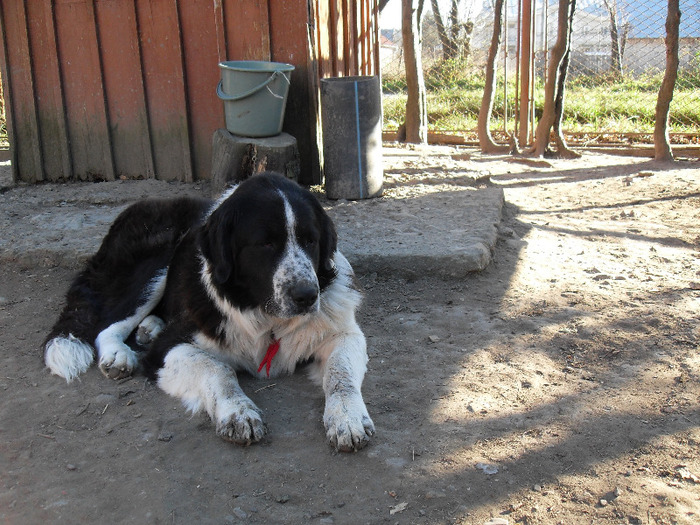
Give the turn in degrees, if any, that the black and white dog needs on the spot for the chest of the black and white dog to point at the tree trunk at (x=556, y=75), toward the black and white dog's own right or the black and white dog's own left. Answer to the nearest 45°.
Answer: approximately 90° to the black and white dog's own left

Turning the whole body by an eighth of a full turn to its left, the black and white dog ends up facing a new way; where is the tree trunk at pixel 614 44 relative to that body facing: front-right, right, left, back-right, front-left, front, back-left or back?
front-left

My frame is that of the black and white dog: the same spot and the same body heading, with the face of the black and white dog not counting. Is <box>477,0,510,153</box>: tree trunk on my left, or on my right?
on my left

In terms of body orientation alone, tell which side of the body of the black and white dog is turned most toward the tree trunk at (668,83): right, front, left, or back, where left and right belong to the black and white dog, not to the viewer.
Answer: left

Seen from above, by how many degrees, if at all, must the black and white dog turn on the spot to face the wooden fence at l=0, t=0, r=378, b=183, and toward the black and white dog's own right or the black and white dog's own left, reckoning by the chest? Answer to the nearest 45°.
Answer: approximately 135° to the black and white dog's own left

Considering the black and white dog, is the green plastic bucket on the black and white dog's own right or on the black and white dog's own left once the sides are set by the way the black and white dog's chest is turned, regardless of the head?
on the black and white dog's own left

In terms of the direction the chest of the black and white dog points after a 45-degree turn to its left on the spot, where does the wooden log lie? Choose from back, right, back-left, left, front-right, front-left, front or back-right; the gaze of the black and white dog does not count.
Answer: left

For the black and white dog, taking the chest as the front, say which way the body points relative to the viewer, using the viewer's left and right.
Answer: facing the viewer and to the right of the viewer
